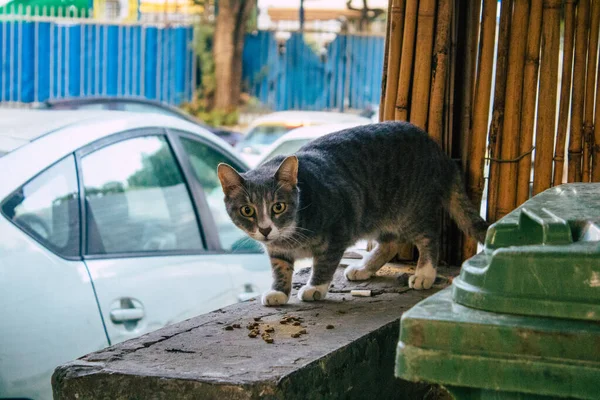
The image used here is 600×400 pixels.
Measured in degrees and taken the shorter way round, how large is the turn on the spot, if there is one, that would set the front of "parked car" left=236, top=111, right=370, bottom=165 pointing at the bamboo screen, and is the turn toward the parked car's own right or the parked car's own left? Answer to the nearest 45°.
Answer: approximately 45° to the parked car's own left

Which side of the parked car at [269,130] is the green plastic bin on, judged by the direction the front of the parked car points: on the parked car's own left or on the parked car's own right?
on the parked car's own left

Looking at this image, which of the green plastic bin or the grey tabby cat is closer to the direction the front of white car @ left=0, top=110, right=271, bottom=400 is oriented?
the grey tabby cat

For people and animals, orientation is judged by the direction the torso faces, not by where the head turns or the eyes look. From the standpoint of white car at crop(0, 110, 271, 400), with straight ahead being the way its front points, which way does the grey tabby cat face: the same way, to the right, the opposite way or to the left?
the opposite way

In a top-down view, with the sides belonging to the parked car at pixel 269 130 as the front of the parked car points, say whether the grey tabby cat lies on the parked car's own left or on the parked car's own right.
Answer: on the parked car's own left

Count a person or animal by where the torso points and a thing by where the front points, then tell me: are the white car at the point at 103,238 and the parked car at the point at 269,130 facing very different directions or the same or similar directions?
very different directions

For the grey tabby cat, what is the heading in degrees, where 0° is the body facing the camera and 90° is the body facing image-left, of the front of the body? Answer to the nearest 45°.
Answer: approximately 45°

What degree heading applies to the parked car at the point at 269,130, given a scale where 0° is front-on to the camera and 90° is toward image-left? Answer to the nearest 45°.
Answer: approximately 45°
